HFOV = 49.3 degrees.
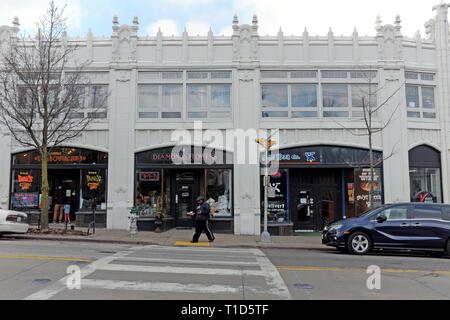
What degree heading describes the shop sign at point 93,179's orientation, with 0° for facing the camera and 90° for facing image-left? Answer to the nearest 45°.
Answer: approximately 0°

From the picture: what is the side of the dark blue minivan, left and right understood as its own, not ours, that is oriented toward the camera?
left

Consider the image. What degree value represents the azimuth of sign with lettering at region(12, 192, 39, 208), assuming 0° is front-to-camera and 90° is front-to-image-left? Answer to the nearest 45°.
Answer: approximately 0°

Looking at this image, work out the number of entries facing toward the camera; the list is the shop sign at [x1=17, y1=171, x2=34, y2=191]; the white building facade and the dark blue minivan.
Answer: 2

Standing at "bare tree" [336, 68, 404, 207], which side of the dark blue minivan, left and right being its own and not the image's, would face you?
right

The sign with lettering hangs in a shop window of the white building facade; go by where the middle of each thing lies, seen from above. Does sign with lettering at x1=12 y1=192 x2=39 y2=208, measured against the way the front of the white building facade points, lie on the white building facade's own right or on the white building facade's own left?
on the white building facade's own right

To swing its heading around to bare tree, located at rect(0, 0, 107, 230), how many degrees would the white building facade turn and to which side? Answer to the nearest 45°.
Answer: approximately 90° to its right

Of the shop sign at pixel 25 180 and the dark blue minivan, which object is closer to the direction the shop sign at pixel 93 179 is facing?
the dark blue minivan

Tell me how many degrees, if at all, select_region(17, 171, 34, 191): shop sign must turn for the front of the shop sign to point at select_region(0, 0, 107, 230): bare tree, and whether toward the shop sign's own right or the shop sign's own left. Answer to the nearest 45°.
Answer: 0° — it already faces it
